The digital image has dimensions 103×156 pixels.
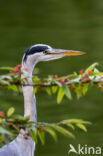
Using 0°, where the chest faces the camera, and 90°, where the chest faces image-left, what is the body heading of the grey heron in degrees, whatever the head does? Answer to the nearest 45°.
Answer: approximately 270°
